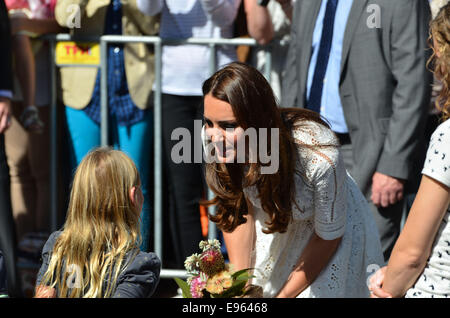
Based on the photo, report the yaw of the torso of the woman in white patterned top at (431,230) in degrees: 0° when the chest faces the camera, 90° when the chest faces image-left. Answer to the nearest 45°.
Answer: approximately 135°

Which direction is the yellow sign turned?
toward the camera

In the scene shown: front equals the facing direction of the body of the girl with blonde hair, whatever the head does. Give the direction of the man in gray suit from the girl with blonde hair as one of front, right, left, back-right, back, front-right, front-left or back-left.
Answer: front

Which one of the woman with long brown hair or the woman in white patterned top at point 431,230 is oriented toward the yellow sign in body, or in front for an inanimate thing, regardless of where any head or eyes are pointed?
the woman in white patterned top

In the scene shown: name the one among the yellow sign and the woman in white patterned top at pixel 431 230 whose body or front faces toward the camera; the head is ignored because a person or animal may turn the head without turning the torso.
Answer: the yellow sign

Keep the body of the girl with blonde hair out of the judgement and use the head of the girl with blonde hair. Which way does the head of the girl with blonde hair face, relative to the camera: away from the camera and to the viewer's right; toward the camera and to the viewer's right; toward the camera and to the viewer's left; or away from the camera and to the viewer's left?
away from the camera and to the viewer's right

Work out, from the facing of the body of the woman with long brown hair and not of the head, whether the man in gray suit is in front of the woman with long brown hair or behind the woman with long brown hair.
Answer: behind

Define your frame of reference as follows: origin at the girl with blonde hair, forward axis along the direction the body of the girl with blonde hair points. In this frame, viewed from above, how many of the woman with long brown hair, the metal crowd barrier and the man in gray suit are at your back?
0

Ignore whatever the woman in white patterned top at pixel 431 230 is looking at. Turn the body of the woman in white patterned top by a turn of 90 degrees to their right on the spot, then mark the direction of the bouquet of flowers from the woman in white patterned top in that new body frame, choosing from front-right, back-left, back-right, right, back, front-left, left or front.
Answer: back-left

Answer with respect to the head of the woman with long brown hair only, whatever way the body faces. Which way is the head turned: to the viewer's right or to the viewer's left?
to the viewer's left

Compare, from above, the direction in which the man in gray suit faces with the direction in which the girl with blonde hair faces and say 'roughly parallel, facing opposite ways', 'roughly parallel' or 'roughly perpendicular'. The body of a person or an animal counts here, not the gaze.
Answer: roughly parallel, facing opposite ways

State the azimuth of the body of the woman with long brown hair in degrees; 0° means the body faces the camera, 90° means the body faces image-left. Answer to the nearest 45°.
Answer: approximately 45°

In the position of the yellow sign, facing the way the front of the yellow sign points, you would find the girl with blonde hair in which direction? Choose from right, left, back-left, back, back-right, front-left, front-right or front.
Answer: front

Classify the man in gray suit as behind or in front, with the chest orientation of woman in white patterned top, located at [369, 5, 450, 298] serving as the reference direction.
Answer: in front

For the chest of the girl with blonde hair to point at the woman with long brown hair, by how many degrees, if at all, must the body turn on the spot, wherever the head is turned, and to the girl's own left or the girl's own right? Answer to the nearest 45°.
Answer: approximately 45° to the girl's own right

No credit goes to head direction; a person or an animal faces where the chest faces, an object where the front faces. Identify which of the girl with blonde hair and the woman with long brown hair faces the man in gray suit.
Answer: the girl with blonde hair

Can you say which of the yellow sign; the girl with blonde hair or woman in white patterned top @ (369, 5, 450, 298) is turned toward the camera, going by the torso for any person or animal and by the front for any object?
the yellow sign
